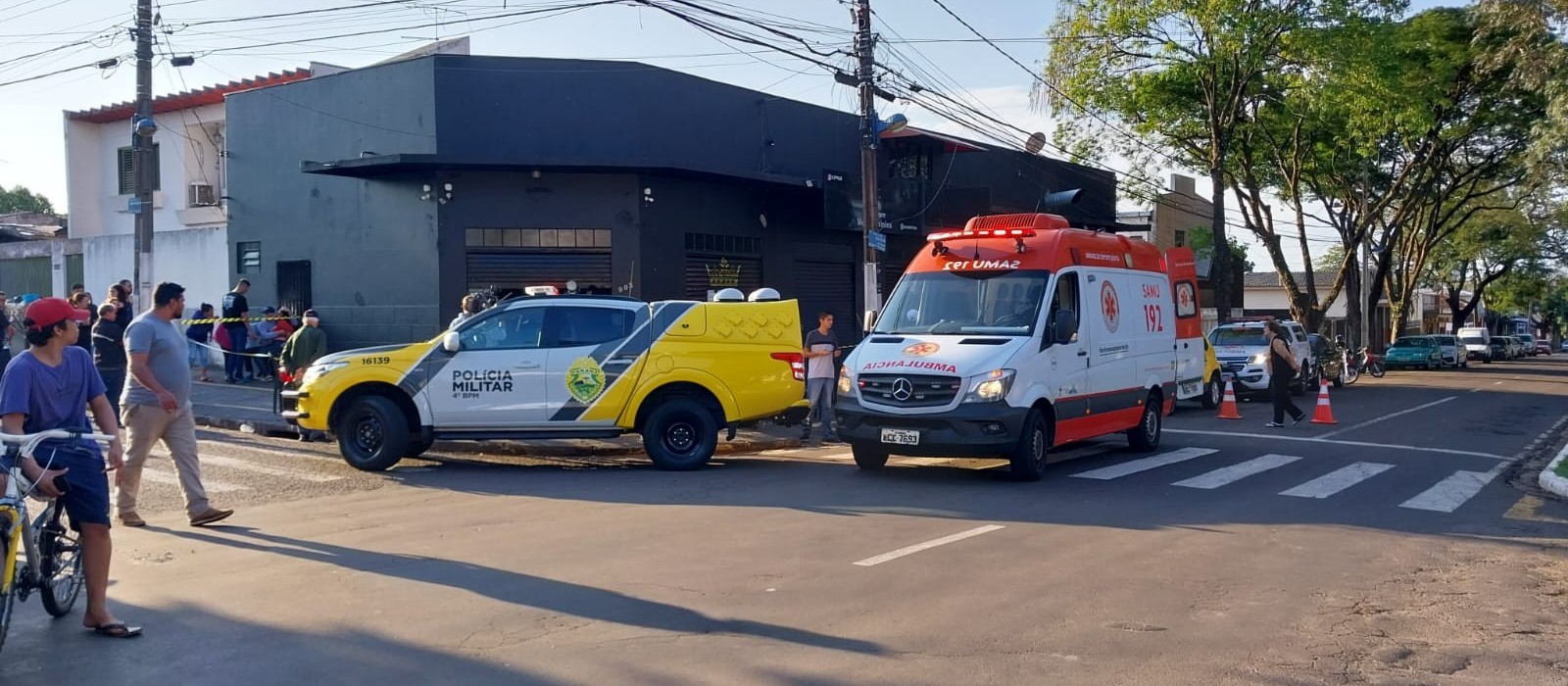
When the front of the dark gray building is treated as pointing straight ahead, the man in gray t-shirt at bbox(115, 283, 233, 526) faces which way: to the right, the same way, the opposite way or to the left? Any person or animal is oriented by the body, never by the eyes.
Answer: to the left

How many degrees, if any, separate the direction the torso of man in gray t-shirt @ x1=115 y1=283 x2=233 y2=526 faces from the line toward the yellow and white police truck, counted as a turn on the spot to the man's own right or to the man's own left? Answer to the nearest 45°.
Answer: approximately 45° to the man's own left

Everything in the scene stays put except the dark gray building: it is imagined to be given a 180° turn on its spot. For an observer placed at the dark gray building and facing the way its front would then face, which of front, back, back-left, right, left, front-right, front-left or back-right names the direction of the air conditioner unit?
front-left

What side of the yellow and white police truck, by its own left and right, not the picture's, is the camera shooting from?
left

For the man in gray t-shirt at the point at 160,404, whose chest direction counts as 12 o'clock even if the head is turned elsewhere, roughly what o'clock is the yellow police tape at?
The yellow police tape is roughly at 9 o'clock from the man in gray t-shirt.

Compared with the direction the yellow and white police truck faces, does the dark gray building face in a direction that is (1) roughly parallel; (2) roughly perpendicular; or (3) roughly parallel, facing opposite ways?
roughly perpendicular

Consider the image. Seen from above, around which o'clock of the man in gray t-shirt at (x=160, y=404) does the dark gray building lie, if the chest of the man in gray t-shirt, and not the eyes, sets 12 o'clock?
The dark gray building is roughly at 10 o'clock from the man in gray t-shirt.

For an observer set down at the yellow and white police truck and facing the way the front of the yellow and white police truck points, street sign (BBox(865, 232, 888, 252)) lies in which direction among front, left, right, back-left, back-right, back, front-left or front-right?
back-right

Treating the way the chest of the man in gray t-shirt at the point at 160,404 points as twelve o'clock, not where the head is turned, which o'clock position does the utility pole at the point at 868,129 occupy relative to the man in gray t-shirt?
The utility pole is roughly at 11 o'clock from the man in gray t-shirt.

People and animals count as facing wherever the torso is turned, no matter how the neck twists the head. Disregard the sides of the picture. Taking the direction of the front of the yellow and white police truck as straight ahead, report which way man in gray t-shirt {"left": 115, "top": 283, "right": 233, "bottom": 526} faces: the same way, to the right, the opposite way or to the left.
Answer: the opposite way

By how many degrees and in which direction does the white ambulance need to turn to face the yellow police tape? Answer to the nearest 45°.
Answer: approximately 90° to its right

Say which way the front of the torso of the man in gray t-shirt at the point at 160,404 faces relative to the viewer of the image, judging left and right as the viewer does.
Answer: facing to the right of the viewer

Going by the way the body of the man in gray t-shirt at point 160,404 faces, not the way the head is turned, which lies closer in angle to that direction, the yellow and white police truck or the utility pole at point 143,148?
the yellow and white police truck

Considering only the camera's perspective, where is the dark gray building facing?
facing the viewer
